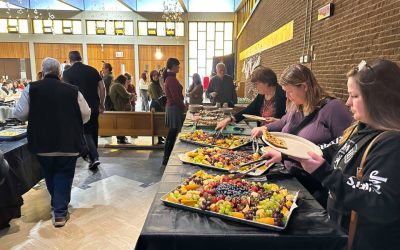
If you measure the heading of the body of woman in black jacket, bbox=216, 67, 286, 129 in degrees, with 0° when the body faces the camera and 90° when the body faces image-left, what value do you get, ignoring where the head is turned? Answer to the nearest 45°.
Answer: approximately 45°

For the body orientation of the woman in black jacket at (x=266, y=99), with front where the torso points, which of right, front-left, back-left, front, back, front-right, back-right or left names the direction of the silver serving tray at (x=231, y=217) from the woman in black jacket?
front-left

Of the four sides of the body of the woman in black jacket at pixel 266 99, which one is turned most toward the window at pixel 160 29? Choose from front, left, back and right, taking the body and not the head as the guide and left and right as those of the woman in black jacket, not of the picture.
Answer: right

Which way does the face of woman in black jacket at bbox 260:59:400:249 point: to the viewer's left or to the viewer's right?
to the viewer's left

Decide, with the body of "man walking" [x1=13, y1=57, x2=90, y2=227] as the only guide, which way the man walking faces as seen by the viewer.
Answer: away from the camera

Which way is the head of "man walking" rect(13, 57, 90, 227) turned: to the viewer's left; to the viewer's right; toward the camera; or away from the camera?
away from the camera

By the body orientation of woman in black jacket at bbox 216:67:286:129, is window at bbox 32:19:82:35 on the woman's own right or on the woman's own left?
on the woman's own right

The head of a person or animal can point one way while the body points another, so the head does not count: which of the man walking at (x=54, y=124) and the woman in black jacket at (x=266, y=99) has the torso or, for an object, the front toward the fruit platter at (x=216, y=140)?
the woman in black jacket

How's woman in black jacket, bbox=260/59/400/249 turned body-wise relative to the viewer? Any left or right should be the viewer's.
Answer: facing to the left of the viewer

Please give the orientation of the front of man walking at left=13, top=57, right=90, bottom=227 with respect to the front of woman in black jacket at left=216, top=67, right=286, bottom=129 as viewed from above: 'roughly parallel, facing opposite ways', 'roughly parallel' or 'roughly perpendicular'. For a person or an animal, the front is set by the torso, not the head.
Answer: roughly perpendicular

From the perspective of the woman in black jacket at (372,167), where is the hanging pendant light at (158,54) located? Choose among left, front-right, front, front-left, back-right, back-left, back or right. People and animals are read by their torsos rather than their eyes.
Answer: front-right

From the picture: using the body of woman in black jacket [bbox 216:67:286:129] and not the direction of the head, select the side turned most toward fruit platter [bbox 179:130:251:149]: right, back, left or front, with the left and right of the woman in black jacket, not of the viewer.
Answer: front

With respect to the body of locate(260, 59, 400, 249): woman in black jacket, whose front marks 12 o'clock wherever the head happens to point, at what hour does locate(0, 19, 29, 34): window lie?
The window is roughly at 1 o'clock from the woman in black jacket.
